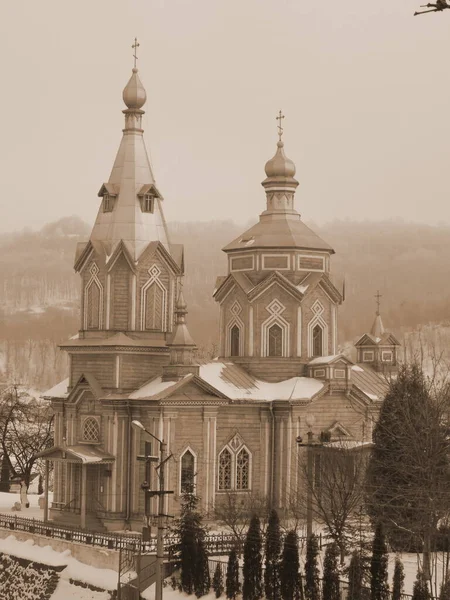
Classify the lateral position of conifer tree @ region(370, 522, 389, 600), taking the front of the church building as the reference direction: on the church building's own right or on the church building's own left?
on the church building's own left

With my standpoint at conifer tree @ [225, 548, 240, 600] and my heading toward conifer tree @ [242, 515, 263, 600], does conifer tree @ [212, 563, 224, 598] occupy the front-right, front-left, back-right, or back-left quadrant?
back-left

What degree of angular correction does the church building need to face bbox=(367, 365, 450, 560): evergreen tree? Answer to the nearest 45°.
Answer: approximately 90° to its left

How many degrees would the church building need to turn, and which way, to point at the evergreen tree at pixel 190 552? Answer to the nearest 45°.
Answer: approximately 45° to its left

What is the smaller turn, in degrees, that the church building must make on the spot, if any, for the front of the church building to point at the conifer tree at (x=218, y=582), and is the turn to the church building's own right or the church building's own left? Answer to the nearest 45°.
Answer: approximately 45° to the church building's own left

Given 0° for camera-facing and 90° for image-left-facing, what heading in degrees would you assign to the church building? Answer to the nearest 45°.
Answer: approximately 45°

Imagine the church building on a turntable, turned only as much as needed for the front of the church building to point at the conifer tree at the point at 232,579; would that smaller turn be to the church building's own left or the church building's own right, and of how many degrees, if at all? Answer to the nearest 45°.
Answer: approximately 45° to the church building's own left

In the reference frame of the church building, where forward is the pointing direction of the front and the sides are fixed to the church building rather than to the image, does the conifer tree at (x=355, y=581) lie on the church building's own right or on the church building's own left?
on the church building's own left
